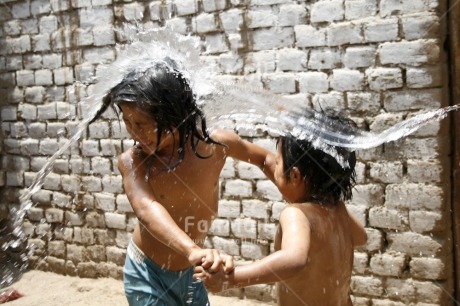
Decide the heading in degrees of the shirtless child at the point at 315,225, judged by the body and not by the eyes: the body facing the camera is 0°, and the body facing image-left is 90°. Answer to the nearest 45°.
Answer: approximately 135°
